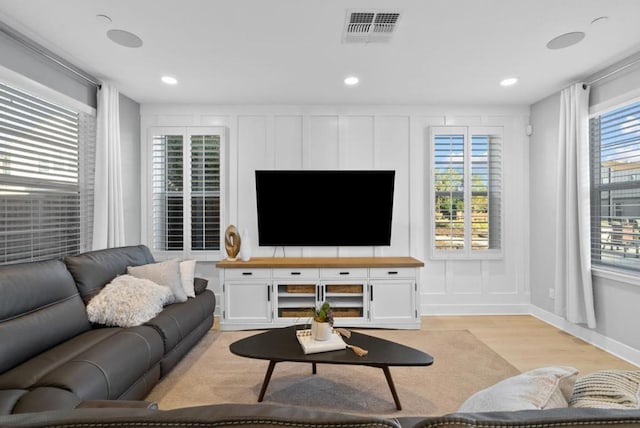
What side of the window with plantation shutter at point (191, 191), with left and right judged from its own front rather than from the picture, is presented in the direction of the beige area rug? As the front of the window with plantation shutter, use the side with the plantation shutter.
front

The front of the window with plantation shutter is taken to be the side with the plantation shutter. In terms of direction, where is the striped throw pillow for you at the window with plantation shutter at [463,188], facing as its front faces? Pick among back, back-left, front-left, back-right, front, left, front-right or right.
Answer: front

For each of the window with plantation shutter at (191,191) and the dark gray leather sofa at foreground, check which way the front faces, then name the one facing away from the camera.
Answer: the dark gray leather sofa at foreground

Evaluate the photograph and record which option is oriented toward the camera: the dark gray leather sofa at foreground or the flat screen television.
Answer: the flat screen television

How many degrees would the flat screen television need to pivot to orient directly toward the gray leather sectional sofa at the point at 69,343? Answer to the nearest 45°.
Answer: approximately 45° to its right

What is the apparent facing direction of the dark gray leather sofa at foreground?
away from the camera

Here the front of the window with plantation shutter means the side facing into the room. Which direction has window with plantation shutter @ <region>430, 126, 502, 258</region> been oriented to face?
toward the camera

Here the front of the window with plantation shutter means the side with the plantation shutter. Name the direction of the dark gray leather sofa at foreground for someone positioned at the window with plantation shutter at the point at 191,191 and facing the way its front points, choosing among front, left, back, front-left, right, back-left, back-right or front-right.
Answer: front

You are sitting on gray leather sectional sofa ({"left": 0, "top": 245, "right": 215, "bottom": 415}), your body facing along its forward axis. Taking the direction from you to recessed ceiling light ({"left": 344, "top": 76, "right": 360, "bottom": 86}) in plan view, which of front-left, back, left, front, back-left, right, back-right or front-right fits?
front-left

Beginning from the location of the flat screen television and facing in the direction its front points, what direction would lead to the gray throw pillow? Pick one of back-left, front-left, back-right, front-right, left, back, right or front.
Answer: front-right

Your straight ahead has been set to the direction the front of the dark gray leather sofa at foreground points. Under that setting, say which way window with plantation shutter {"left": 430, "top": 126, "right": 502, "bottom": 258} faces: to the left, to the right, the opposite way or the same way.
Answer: the opposite way

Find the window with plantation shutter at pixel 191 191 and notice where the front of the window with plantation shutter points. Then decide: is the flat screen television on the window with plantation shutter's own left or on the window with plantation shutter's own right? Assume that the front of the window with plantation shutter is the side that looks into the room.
on the window with plantation shutter's own left

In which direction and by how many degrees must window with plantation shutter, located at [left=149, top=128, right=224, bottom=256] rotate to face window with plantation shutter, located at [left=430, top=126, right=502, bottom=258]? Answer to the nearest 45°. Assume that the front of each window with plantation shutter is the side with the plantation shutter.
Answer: approximately 90° to its left

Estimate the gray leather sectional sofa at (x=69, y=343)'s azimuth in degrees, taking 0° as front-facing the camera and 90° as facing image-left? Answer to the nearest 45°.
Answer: approximately 315°

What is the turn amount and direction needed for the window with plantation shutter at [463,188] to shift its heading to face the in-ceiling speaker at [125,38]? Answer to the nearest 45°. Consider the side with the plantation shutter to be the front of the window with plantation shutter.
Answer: approximately 45° to its right

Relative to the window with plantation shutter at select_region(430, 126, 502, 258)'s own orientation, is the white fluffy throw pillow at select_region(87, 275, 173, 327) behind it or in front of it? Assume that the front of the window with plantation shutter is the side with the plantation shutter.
in front

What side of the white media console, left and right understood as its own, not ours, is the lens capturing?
front
